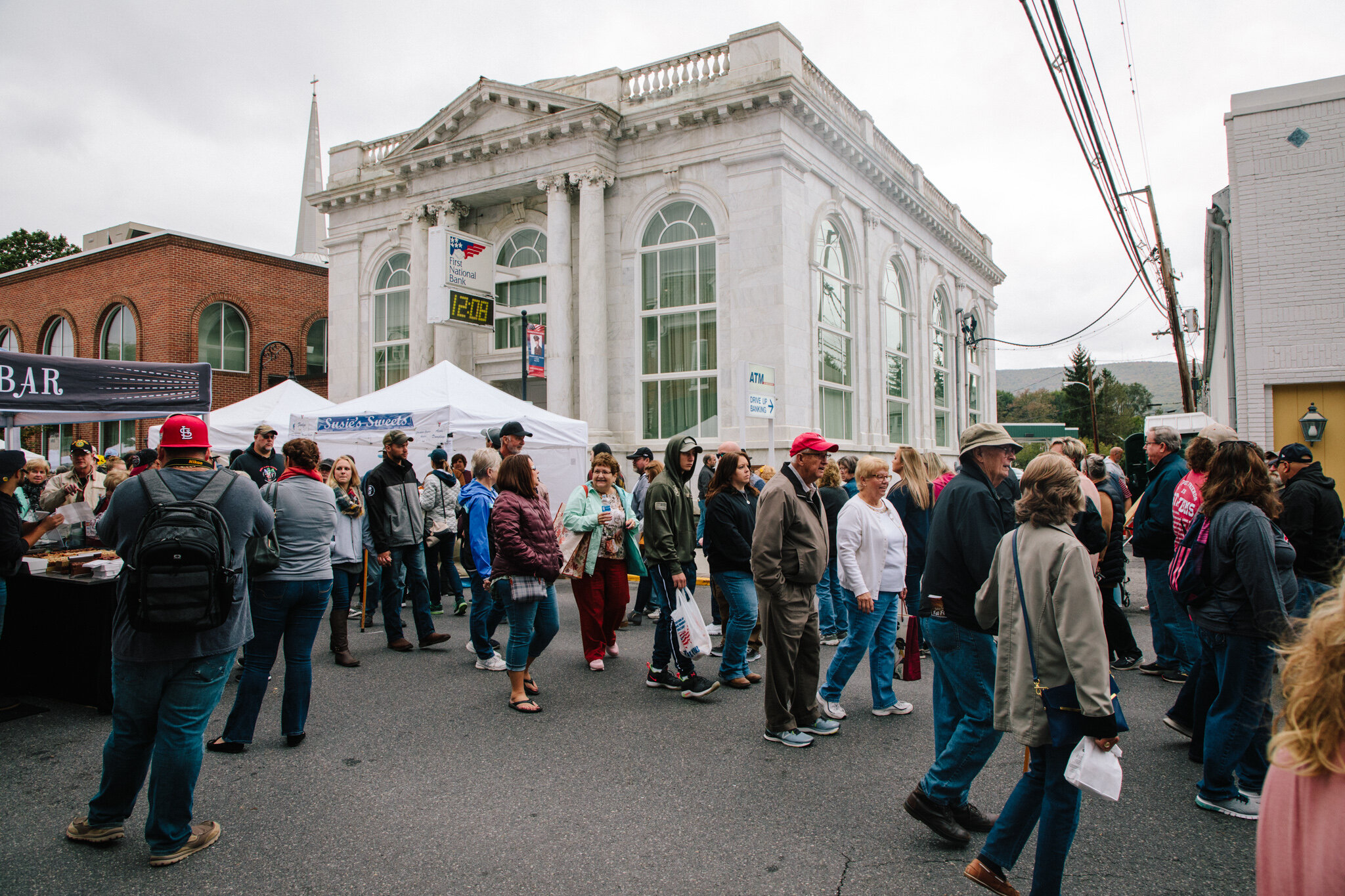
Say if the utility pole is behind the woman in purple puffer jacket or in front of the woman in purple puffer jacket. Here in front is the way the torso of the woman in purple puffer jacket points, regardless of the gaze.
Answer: in front

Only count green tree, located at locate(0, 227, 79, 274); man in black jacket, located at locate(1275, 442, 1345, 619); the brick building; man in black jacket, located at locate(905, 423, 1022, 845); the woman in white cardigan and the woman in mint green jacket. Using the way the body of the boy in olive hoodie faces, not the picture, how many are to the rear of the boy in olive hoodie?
3

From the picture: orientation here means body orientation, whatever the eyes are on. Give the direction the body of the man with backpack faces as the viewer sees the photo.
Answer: away from the camera

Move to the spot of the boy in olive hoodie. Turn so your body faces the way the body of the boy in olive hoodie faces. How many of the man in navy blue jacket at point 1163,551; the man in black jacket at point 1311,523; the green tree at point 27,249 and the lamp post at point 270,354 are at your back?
2

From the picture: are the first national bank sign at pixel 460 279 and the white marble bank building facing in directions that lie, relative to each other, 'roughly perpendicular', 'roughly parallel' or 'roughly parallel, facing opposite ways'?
roughly perpendicular

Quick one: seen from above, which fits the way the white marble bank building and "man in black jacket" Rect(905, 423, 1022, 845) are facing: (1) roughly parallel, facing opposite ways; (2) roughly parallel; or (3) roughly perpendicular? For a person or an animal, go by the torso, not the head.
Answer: roughly perpendicular

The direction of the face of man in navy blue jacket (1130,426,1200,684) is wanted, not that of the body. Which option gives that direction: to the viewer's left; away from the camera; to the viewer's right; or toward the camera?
to the viewer's left

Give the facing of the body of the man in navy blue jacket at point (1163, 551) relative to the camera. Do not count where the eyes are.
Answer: to the viewer's left

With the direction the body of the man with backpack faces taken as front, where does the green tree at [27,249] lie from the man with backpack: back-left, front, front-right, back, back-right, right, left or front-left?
front

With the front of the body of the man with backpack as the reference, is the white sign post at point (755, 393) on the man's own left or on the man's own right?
on the man's own right

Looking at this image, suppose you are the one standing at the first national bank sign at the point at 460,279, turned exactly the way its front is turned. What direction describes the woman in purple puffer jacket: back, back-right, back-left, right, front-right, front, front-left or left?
front-right

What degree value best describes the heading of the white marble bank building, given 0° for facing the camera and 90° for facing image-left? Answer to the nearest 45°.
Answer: approximately 45°
